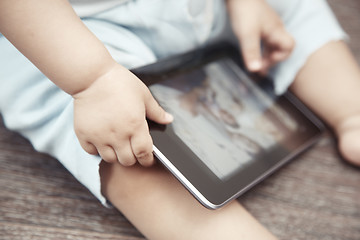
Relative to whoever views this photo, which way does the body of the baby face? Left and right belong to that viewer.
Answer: facing the viewer and to the right of the viewer
